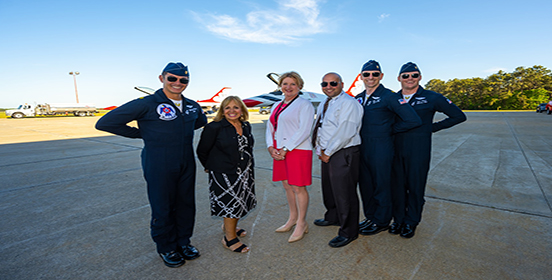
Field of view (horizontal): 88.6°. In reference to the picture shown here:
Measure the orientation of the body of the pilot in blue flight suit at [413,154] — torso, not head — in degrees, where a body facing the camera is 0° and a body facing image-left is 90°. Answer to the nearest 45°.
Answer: approximately 45°

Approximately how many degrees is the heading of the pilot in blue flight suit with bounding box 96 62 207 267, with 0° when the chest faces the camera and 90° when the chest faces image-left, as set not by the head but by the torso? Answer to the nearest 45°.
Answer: approximately 315°

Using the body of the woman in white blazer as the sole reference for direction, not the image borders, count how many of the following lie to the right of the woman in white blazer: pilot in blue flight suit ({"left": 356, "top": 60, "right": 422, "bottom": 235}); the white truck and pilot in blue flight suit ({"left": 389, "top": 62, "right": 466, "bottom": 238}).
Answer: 1

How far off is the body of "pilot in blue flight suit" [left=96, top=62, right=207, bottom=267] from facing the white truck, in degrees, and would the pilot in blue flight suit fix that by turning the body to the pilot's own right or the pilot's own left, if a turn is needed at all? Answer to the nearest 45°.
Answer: approximately 135° to the pilot's own left

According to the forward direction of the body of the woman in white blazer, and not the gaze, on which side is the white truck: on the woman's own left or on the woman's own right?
on the woman's own right

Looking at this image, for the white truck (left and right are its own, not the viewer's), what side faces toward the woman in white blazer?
left

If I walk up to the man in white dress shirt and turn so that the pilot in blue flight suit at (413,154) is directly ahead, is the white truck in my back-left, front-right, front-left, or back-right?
back-left

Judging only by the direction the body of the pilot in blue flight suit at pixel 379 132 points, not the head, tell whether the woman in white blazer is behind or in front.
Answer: in front

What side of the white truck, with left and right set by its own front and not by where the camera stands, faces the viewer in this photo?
left

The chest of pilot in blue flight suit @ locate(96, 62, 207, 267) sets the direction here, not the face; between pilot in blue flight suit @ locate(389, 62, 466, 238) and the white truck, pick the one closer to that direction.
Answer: the pilot in blue flight suit

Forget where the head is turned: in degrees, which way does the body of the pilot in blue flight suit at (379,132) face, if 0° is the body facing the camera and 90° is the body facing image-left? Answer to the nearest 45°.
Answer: approximately 45°
